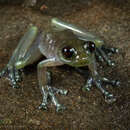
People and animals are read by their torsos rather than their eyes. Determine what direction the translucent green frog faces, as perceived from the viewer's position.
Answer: facing the viewer and to the right of the viewer
